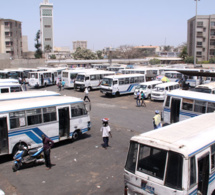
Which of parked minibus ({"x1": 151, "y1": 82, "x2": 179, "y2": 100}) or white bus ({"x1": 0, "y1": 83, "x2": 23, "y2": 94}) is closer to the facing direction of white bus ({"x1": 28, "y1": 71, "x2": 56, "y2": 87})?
the parked minibus

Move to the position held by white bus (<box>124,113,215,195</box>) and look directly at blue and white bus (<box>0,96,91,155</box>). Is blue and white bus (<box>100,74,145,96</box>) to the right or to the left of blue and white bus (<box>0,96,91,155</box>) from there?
right
